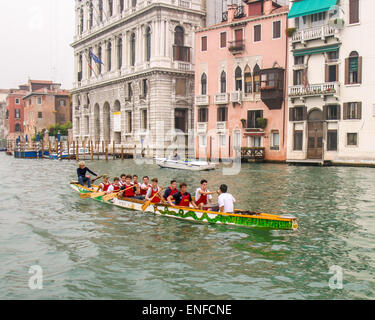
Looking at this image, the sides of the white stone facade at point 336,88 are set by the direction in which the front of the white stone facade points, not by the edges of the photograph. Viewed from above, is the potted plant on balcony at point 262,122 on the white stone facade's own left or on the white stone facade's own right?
on the white stone facade's own right

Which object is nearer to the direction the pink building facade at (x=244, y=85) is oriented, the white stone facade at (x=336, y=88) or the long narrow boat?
the long narrow boat

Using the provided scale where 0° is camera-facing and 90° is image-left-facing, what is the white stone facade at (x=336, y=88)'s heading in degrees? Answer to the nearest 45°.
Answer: approximately 45°

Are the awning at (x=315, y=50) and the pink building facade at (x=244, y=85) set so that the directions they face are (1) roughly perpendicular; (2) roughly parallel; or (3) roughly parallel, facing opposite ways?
roughly parallel

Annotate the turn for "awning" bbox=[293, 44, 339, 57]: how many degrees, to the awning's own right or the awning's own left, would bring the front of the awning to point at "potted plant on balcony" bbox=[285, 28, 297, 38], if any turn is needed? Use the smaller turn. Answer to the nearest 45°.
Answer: approximately 90° to the awning's own right

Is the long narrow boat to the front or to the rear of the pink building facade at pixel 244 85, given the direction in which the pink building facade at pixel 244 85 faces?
to the front

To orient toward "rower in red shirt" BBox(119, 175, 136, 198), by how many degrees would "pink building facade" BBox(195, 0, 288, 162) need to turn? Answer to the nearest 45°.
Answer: approximately 45° to its left

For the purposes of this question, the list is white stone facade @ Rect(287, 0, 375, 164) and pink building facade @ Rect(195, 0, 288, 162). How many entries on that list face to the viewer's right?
0

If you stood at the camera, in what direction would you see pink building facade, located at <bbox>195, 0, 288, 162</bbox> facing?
facing the viewer and to the left of the viewer

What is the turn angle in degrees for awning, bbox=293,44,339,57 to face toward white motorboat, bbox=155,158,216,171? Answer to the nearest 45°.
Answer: approximately 45° to its right

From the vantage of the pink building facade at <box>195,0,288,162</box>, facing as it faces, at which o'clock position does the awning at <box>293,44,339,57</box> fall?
The awning is roughly at 9 o'clock from the pink building facade.

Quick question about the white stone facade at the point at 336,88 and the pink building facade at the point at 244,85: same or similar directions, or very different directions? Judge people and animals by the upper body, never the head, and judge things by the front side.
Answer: same or similar directions

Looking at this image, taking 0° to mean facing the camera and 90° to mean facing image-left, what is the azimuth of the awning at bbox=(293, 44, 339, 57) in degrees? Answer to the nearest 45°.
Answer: approximately 45°

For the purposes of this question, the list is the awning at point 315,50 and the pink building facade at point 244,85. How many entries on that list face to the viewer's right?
0
